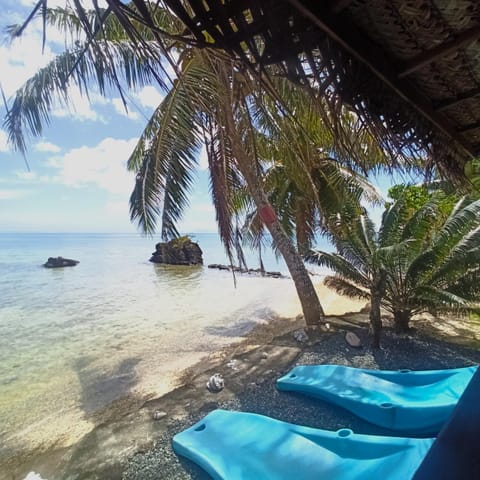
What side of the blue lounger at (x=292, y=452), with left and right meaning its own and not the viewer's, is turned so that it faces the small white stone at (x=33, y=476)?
front

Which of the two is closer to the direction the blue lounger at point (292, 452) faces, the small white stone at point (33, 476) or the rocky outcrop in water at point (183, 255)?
the small white stone

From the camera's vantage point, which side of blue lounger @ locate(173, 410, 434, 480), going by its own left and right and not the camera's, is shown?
left

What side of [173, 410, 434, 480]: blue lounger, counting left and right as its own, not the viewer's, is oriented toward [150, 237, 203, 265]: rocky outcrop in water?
right

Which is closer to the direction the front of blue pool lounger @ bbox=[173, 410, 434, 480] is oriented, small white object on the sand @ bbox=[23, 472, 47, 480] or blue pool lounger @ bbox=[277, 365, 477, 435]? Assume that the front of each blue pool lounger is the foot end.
the small white object on the sand
